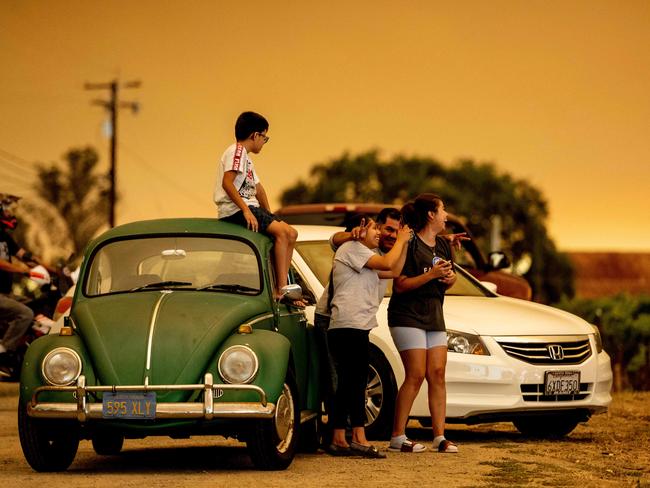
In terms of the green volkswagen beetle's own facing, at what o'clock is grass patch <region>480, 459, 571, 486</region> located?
The grass patch is roughly at 9 o'clock from the green volkswagen beetle.

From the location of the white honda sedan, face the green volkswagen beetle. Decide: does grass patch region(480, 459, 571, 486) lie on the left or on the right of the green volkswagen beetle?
left

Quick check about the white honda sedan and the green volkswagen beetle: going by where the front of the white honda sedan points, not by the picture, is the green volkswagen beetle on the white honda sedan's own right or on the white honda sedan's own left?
on the white honda sedan's own right

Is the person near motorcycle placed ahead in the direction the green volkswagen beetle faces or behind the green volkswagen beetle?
behind

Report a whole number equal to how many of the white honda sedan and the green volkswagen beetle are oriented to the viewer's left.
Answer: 0

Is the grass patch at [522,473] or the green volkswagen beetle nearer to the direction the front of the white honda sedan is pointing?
the grass patch

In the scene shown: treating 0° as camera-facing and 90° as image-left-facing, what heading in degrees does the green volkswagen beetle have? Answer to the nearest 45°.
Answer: approximately 0°

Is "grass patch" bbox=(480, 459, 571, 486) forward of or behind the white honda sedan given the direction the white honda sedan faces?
forward

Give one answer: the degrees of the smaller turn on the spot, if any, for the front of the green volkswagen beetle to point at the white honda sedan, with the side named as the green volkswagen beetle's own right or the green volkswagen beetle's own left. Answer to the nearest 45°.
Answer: approximately 135° to the green volkswagen beetle's own left

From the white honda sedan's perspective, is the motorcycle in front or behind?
behind
